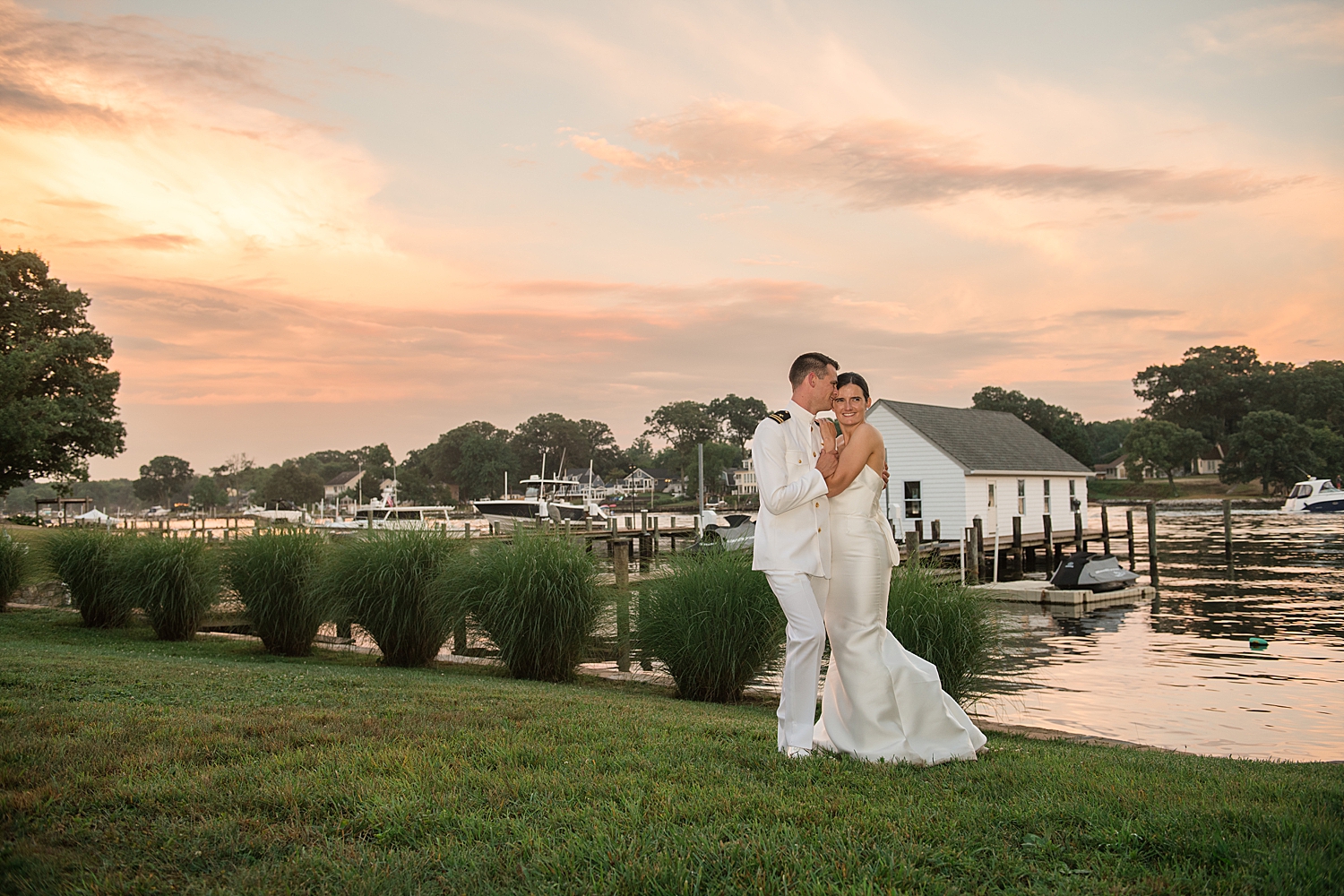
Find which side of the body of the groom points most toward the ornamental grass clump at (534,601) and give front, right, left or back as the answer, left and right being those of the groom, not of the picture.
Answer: back

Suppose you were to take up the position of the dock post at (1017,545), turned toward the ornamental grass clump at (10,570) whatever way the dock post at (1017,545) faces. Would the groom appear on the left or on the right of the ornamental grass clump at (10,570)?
left

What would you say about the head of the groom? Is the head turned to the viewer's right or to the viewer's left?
to the viewer's right

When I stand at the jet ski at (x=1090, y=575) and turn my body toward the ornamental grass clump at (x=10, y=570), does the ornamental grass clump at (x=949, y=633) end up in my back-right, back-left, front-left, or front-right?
front-left

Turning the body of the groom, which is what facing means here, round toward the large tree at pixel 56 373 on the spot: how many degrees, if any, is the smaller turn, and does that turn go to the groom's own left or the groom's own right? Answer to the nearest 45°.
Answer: approximately 180°

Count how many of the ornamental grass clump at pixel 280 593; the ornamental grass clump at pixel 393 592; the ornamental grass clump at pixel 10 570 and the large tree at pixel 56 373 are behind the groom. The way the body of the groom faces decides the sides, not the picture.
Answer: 4

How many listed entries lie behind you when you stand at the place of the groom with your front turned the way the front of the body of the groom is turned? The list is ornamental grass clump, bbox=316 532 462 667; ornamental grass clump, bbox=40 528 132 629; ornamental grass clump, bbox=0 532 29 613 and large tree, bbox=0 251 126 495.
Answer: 4
